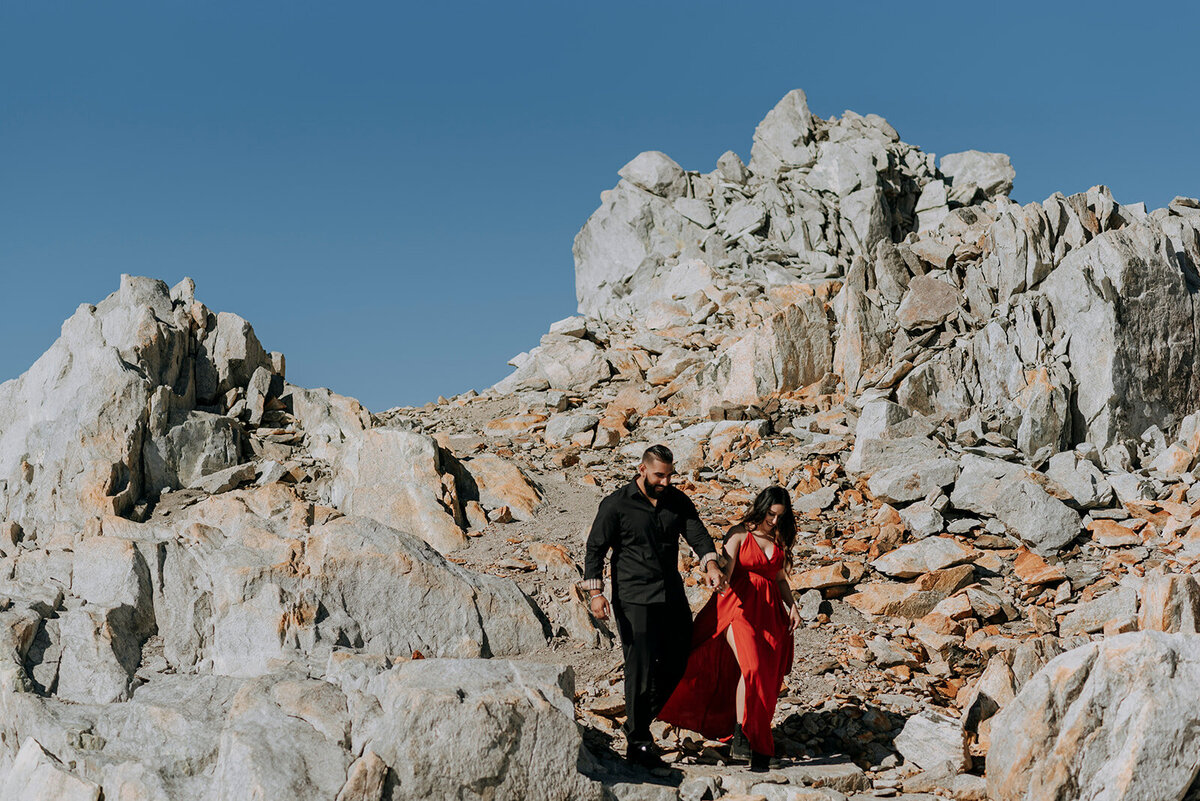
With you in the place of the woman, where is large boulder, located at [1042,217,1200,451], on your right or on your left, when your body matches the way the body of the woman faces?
on your left

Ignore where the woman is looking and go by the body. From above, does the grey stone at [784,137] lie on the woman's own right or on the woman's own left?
on the woman's own left

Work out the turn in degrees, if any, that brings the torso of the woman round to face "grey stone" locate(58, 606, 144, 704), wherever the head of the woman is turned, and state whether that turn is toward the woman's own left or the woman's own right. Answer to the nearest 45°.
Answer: approximately 135° to the woman's own right

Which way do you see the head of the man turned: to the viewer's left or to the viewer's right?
to the viewer's right

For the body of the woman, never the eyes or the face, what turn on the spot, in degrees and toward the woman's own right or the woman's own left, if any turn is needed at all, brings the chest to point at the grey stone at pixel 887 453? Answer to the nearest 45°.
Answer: approximately 135° to the woman's own left

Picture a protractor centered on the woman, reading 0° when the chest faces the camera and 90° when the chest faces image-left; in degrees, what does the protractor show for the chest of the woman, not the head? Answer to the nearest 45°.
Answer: approximately 315°

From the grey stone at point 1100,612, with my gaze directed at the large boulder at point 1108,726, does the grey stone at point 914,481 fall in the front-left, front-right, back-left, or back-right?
back-right
